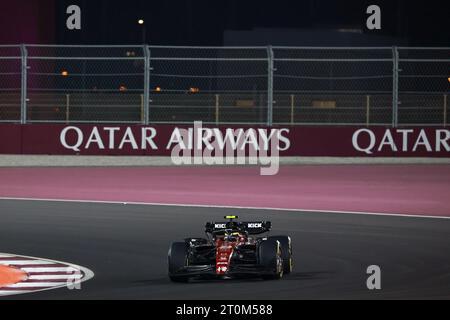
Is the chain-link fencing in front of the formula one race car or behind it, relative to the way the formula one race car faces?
behind

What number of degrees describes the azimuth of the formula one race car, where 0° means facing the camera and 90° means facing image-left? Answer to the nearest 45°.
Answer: approximately 0°

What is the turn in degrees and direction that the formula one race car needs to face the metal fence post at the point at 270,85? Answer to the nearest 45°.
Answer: approximately 180°

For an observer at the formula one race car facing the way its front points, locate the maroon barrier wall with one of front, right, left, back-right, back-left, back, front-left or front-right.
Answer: back
